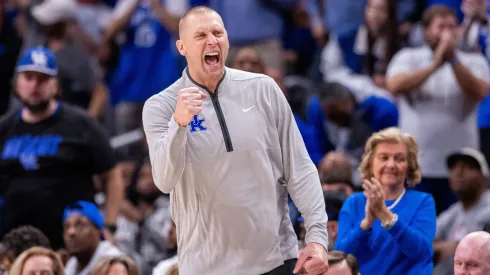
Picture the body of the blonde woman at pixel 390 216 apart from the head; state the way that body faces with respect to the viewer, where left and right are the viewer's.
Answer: facing the viewer

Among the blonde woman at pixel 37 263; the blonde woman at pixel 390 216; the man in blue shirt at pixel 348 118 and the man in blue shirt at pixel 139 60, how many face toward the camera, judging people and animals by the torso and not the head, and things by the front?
4

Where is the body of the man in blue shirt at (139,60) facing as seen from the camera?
toward the camera

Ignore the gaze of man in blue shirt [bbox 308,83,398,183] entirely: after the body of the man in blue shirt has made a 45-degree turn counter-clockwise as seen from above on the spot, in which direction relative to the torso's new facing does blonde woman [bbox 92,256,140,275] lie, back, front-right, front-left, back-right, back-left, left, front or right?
right

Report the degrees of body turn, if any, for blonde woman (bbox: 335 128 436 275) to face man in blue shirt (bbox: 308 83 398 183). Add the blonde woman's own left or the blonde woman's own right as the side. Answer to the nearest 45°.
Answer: approximately 180°

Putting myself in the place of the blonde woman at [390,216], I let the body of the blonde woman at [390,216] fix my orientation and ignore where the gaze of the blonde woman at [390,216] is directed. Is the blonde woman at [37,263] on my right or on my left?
on my right

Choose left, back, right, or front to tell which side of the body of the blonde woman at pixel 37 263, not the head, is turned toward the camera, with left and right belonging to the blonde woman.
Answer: front
